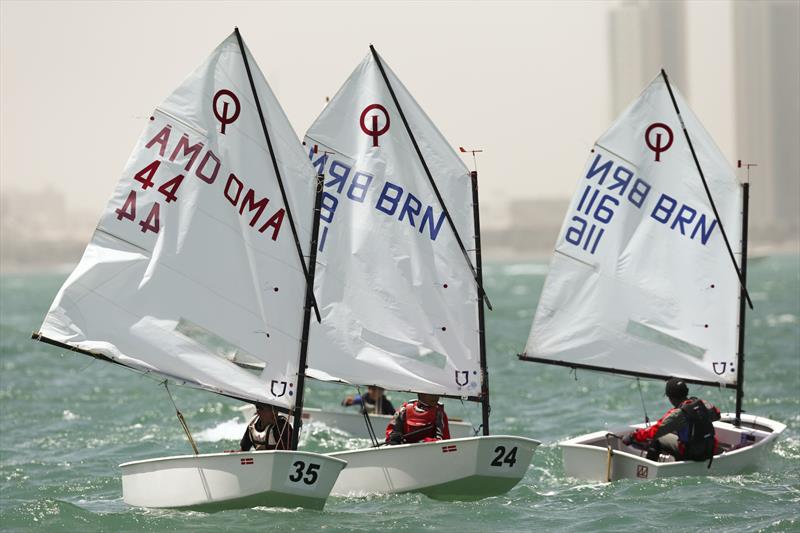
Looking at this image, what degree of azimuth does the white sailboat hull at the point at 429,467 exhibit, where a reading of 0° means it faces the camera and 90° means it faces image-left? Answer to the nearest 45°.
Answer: approximately 315°

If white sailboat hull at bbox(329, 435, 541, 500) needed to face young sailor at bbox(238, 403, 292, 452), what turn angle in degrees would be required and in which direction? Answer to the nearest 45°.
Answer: approximately 135° to its right

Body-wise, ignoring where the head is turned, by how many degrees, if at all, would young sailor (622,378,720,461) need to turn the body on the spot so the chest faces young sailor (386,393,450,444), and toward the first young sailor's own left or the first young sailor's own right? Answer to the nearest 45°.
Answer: approximately 45° to the first young sailor's own left

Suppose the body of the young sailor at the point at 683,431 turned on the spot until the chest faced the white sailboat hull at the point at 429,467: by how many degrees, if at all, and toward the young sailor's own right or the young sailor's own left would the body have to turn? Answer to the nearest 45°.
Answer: approximately 90° to the young sailor's own left
